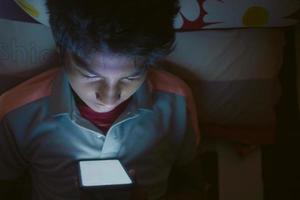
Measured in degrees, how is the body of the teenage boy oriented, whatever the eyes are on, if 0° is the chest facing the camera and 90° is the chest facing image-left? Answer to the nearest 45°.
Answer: approximately 0°
